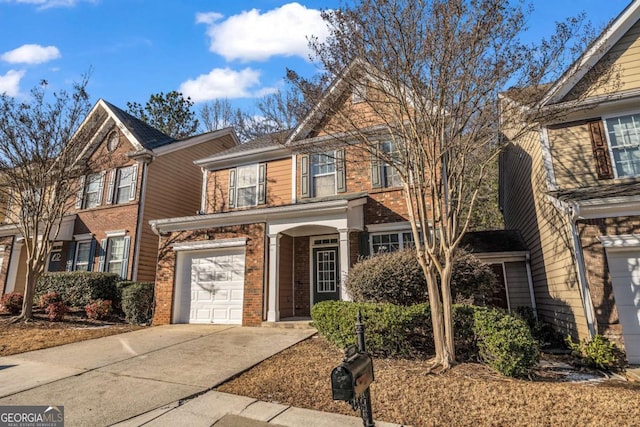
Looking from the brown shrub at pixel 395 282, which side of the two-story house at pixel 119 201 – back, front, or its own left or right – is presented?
left

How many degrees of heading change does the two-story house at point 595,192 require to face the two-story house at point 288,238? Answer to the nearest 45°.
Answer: approximately 90° to its right

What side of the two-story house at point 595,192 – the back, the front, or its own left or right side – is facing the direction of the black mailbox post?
front

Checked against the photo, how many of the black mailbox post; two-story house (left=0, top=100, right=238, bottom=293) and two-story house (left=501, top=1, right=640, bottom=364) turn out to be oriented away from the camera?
0

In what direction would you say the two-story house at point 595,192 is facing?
toward the camera

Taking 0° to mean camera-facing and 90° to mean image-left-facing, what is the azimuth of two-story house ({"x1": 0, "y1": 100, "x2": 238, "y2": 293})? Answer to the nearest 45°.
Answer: approximately 45°

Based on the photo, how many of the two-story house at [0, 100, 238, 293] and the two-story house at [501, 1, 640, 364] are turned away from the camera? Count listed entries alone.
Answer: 0
